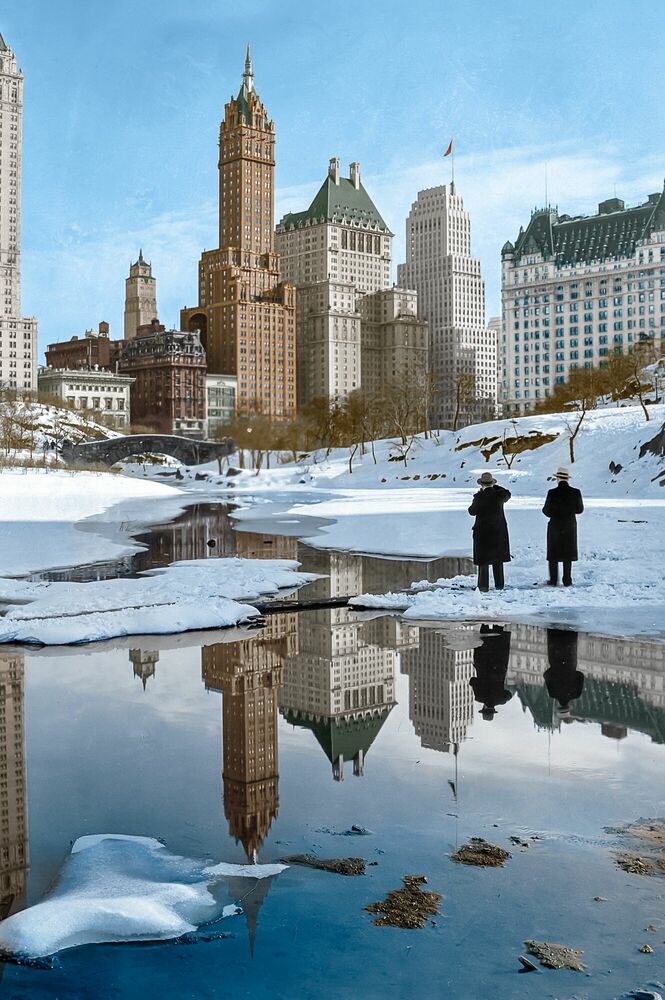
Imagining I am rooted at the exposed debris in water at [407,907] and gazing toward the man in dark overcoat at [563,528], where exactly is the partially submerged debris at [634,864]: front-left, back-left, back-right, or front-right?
front-right

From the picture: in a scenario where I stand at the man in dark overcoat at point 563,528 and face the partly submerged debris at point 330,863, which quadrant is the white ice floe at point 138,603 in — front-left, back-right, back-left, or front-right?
front-right

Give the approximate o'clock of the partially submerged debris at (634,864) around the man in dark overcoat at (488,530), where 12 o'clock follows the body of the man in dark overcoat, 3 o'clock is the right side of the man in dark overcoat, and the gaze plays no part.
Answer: The partially submerged debris is roughly at 6 o'clock from the man in dark overcoat.

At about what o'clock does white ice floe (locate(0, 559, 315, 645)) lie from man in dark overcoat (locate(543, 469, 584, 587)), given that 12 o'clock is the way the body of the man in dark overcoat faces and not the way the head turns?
The white ice floe is roughly at 8 o'clock from the man in dark overcoat.

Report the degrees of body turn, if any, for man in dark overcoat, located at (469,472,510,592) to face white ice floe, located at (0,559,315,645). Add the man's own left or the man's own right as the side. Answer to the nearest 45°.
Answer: approximately 135° to the man's own left

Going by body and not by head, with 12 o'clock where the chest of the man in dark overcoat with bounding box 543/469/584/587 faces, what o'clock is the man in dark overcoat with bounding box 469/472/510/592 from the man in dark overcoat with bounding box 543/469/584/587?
the man in dark overcoat with bounding box 469/472/510/592 is roughly at 8 o'clock from the man in dark overcoat with bounding box 543/469/584/587.

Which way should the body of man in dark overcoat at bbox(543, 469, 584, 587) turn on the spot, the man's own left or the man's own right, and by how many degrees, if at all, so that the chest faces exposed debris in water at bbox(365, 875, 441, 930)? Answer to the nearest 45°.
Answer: approximately 180°

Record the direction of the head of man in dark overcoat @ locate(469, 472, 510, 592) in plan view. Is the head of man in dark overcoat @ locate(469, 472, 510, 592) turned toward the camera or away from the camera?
away from the camera

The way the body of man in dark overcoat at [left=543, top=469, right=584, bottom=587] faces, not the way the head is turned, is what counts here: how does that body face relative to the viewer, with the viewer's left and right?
facing away from the viewer

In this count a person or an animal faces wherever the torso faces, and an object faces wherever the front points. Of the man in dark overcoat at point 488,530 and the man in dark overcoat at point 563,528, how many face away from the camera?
2

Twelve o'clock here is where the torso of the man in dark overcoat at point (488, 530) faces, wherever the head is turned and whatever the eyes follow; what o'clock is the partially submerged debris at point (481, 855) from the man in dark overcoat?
The partially submerged debris is roughly at 6 o'clock from the man in dark overcoat.

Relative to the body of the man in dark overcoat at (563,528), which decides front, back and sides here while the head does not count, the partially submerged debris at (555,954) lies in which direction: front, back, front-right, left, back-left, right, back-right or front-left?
back

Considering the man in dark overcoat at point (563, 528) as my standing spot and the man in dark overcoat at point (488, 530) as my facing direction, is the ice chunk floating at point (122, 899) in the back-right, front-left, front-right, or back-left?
front-left

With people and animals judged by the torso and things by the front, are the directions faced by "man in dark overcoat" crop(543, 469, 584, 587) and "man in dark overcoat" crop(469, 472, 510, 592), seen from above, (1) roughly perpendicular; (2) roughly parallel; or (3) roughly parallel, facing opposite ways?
roughly parallel

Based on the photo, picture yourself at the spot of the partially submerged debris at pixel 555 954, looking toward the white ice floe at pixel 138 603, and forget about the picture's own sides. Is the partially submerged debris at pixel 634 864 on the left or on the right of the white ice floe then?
right

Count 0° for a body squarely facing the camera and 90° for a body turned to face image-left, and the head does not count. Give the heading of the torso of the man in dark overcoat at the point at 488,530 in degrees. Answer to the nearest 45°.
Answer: approximately 180°
